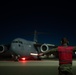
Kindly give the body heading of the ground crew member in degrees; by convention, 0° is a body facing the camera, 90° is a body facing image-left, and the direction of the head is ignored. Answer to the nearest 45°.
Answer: approximately 180°
